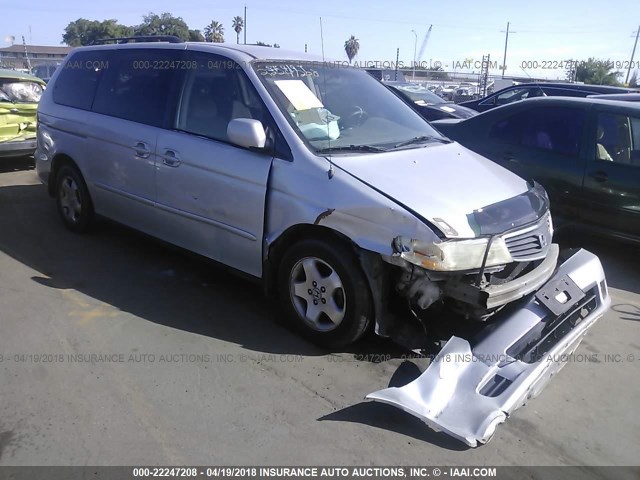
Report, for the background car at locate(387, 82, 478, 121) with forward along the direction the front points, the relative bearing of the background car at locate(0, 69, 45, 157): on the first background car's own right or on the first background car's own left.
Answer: on the first background car's own right

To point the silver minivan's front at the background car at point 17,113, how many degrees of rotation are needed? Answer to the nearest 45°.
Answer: approximately 180°

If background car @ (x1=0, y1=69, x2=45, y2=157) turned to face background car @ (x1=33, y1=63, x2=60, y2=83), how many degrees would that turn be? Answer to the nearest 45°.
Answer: approximately 135° to its left

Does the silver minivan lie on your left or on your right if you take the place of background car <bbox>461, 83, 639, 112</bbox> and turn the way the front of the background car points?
on your left

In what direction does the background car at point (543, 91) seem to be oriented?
to the viewer's left

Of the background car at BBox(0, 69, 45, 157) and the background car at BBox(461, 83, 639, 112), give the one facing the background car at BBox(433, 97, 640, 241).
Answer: the background car at BBox(0, 69, 45, 157)

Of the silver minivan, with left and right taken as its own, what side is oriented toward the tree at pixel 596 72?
left

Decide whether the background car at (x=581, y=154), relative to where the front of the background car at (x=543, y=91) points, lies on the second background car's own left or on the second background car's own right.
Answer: on the second background car's own left
